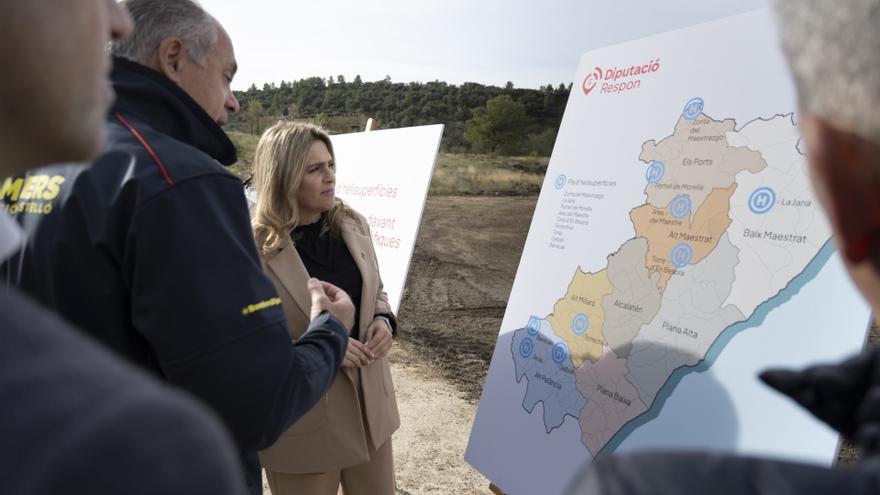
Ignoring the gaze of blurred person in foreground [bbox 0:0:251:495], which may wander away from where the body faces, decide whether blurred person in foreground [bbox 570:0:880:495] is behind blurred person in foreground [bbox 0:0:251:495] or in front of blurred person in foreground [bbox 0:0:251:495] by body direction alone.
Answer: in front

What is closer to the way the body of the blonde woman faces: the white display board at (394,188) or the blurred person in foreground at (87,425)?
the blurred person in foreground

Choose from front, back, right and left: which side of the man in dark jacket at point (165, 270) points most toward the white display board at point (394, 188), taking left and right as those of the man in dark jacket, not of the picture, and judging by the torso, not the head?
front

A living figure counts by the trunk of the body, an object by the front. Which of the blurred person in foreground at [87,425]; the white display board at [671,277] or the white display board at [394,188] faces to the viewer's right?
the blurred person in foreground

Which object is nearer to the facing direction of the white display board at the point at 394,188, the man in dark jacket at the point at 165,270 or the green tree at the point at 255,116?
the man in dark jacket

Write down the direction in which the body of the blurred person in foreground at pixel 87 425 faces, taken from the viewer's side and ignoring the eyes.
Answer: to the viewer's right

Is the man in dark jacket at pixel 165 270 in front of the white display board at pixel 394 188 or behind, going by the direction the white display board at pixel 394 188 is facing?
in front

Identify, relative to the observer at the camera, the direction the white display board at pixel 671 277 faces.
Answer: facing the viewer and to the left of the viewer

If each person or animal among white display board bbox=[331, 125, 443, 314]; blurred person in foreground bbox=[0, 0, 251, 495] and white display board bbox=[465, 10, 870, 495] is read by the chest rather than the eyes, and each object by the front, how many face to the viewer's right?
1

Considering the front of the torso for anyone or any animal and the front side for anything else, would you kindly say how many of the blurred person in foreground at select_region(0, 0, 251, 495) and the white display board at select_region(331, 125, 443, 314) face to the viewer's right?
1

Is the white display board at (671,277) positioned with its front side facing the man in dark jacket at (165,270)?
yes
